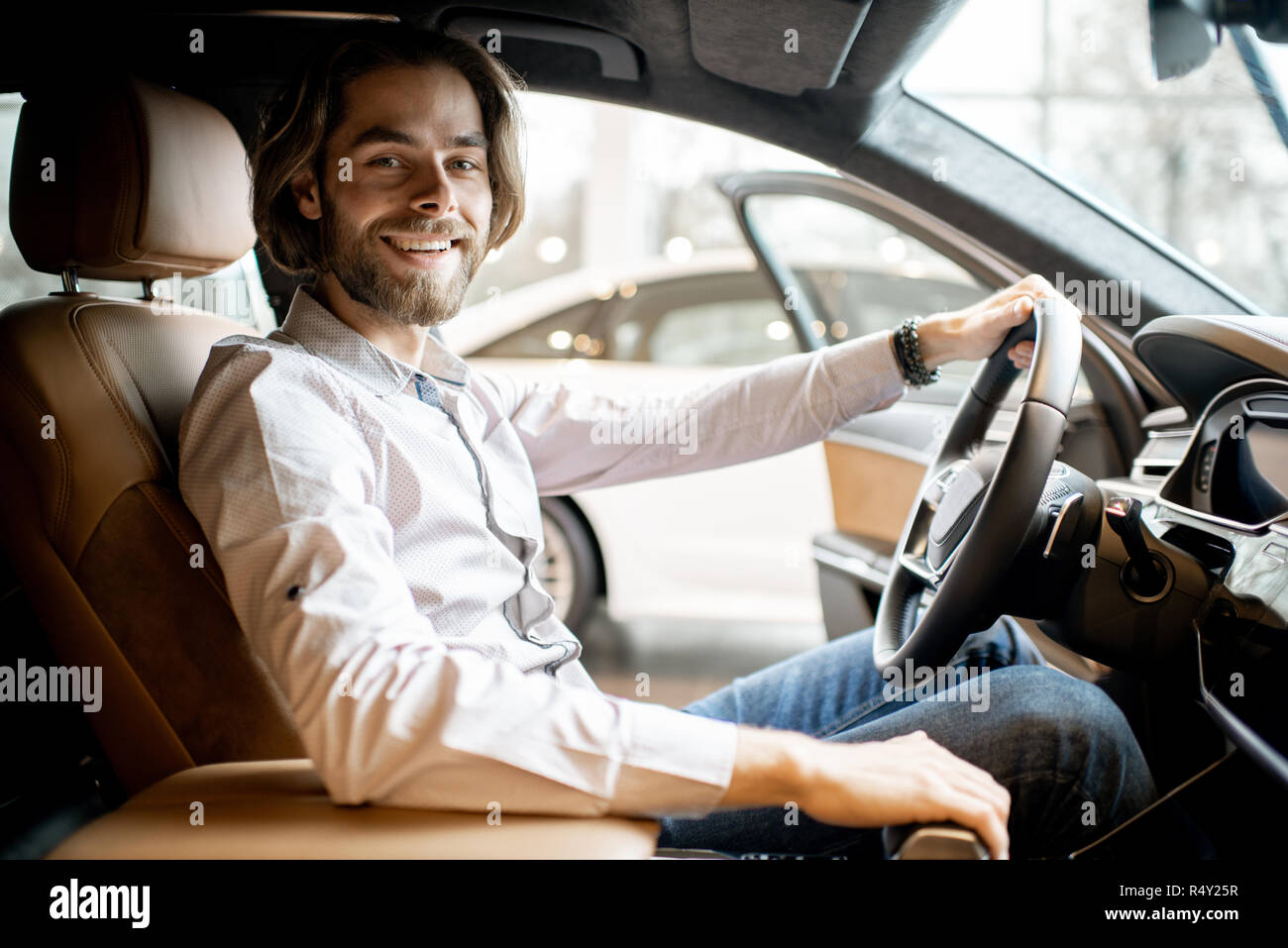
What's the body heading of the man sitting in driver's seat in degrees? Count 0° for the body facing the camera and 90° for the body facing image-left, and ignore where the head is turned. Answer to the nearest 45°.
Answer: approximately 315°
